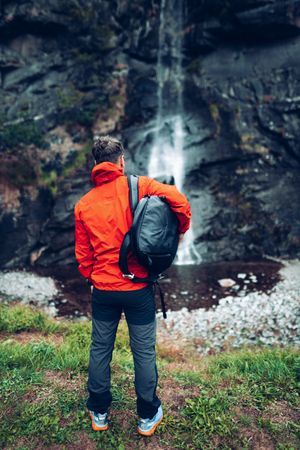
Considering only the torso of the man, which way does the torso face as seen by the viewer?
away from the camera

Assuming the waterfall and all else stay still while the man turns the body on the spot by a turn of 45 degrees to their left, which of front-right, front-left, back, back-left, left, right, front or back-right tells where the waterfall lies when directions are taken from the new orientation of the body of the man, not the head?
front-right

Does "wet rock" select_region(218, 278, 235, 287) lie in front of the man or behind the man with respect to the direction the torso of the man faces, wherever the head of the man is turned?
in front
